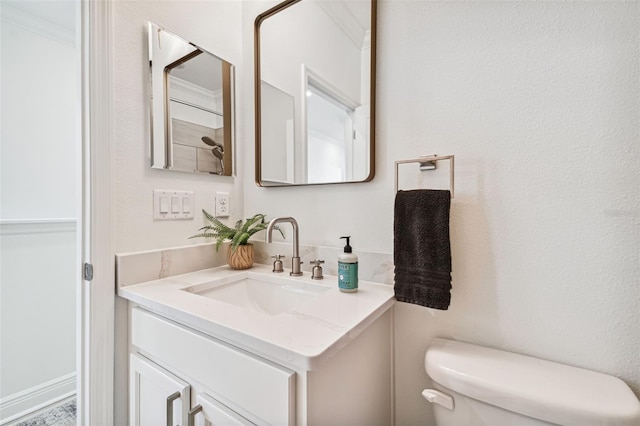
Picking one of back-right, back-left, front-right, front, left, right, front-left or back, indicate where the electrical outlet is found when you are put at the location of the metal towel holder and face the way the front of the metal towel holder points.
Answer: front-right

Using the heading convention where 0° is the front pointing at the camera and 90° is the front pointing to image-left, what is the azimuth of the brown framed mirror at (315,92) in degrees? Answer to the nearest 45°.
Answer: approximately 45°

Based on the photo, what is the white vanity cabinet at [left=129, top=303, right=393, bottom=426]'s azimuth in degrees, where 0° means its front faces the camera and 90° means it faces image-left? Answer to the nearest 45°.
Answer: approximately 45°

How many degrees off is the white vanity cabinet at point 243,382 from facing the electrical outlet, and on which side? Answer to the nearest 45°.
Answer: approximately 135° to its right

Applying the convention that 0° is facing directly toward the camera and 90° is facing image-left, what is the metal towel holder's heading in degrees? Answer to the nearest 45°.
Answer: approximately 45°

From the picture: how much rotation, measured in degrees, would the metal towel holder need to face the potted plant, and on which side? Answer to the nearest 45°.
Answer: approximately 45° to its right
